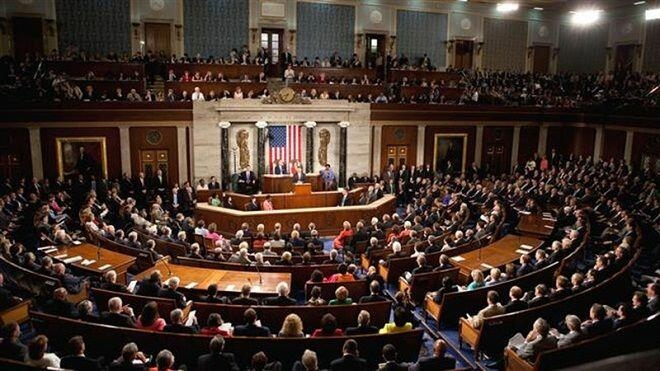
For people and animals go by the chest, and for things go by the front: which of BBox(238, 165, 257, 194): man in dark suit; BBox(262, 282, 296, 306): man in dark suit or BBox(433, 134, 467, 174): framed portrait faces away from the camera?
BBox(262, 282, 296, 306): man in dark suit

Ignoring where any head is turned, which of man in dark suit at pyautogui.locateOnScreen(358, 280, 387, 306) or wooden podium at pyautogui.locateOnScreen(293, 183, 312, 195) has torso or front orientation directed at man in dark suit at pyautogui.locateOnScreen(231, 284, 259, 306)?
the wooden podium

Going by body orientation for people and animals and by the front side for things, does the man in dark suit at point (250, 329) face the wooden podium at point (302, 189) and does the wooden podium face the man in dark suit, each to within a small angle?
yes

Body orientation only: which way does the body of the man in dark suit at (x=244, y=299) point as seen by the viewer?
away from the camera

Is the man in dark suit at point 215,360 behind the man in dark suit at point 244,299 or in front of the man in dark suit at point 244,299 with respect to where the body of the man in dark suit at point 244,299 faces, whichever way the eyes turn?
behind

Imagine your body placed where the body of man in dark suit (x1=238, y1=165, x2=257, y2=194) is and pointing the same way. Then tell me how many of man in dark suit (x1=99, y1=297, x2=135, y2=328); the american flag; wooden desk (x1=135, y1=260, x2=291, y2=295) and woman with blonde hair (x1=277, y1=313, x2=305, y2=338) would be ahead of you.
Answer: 3

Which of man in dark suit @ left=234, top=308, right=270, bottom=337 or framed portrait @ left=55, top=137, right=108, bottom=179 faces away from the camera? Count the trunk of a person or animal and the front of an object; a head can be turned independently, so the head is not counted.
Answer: the man in dark suit

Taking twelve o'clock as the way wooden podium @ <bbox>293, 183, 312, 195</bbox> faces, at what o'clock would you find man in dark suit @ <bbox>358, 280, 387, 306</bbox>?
The man in dark suit is roughly at 12 o'clock from the wooden podium.

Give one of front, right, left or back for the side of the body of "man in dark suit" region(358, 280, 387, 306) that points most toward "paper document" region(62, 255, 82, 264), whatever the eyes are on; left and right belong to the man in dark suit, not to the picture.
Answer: left

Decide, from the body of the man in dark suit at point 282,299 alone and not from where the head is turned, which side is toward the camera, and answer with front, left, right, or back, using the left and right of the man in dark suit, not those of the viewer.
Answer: back

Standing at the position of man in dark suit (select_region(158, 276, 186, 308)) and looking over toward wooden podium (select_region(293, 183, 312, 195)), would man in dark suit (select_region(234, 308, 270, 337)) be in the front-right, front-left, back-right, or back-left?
back-right

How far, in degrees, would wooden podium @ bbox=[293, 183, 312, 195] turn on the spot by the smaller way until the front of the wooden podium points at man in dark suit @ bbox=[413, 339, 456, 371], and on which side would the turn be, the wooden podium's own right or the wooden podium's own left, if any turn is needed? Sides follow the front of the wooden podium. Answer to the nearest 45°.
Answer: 0° — it already faces them

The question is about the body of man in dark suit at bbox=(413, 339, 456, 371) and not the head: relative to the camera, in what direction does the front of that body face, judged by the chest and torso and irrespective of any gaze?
away from the camera

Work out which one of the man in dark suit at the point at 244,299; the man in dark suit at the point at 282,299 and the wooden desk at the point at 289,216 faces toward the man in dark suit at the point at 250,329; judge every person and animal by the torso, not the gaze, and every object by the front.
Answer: the wooden desk
